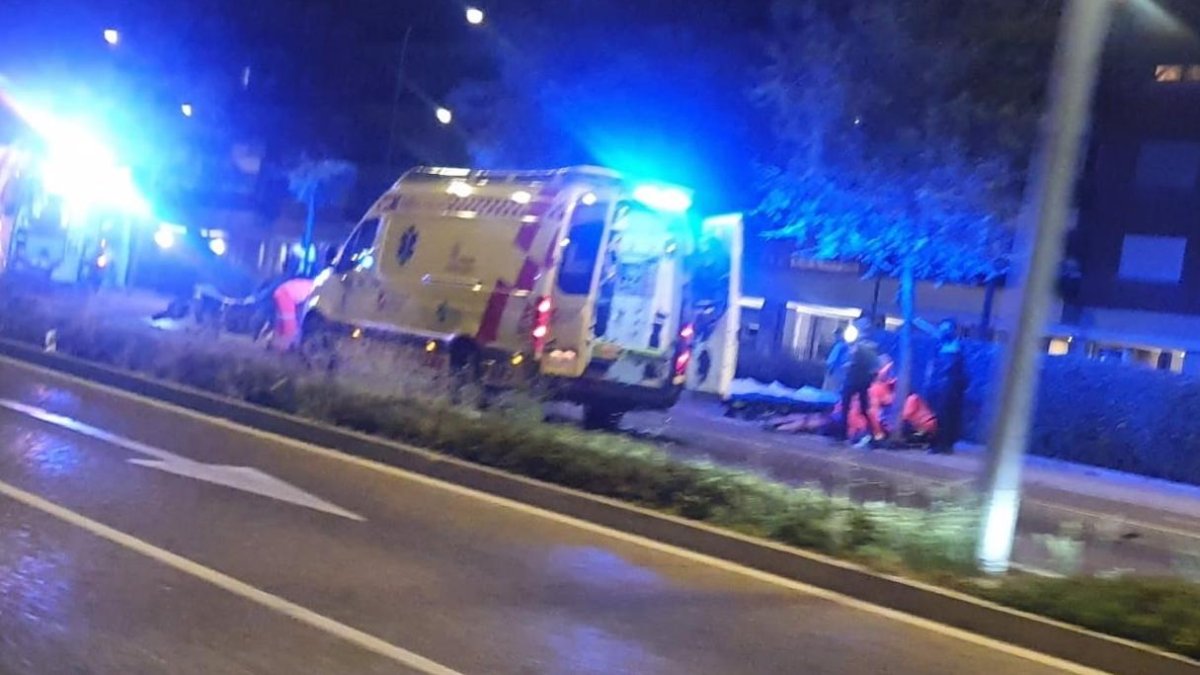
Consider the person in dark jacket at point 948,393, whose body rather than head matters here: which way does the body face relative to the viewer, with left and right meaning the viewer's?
facing to the left of the viewer

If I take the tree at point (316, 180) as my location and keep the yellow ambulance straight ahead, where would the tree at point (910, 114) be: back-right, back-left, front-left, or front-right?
front-left

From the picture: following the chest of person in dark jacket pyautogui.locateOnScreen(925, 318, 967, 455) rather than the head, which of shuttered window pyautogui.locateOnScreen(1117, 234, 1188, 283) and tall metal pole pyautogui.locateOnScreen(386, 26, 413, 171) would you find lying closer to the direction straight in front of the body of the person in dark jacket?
the tall metal pole

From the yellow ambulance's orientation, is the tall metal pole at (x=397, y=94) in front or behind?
in front

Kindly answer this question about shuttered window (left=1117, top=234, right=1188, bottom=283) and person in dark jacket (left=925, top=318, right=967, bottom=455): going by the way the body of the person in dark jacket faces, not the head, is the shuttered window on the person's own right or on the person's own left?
on the person's own right

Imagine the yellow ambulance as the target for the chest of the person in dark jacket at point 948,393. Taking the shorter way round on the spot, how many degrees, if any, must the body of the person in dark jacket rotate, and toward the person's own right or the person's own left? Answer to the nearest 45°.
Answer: approximately 45° to the person's own left

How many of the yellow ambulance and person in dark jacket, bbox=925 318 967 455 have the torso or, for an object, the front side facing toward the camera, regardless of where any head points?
0

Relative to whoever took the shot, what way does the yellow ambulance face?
facing away from the viewer and to the left of the viewer
